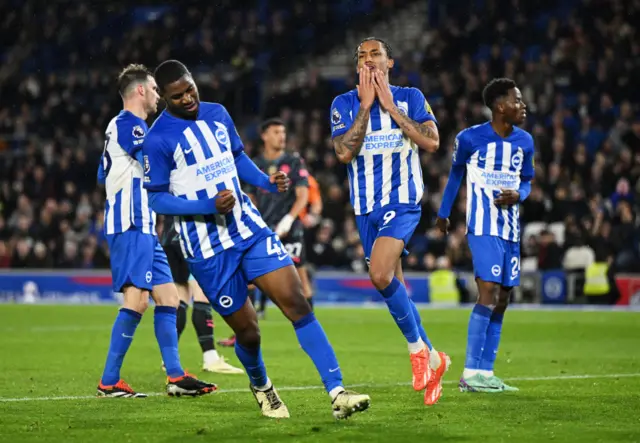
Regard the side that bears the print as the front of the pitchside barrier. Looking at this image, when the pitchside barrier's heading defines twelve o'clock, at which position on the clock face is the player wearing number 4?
The player wearing number 4 is roughly at 12 o'clock from the pitchside barrier.

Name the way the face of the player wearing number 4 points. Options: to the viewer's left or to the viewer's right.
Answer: to the viewer's right

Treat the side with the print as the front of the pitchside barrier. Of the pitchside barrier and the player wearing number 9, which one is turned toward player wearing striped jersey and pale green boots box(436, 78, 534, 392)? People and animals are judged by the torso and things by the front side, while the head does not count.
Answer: the pitchside barrier

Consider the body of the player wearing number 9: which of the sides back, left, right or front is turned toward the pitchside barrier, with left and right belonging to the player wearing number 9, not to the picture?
back

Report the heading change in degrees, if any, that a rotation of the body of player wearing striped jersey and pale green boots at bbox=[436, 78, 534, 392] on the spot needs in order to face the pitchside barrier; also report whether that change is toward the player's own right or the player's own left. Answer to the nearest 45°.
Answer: approximately 135° to the player's own left

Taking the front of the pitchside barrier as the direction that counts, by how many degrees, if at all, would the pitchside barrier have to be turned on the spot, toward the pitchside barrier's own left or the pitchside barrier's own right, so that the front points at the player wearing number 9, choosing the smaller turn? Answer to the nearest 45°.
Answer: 0° — it already faces them

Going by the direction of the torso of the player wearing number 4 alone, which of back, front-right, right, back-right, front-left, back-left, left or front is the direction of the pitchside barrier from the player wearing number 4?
back-left

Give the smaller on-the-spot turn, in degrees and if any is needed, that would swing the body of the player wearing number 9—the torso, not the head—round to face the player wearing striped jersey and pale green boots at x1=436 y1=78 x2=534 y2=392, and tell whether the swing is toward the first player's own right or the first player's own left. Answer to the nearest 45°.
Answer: approximately 135° to the first player's own left

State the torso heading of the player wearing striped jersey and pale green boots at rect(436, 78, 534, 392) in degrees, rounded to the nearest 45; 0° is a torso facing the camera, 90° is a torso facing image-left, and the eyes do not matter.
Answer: approximately 315°

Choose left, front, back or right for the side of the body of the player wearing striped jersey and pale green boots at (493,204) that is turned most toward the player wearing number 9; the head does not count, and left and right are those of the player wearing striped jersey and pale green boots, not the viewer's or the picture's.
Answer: right

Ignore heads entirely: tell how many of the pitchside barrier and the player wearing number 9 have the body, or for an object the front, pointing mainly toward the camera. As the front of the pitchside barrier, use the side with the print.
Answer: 2
